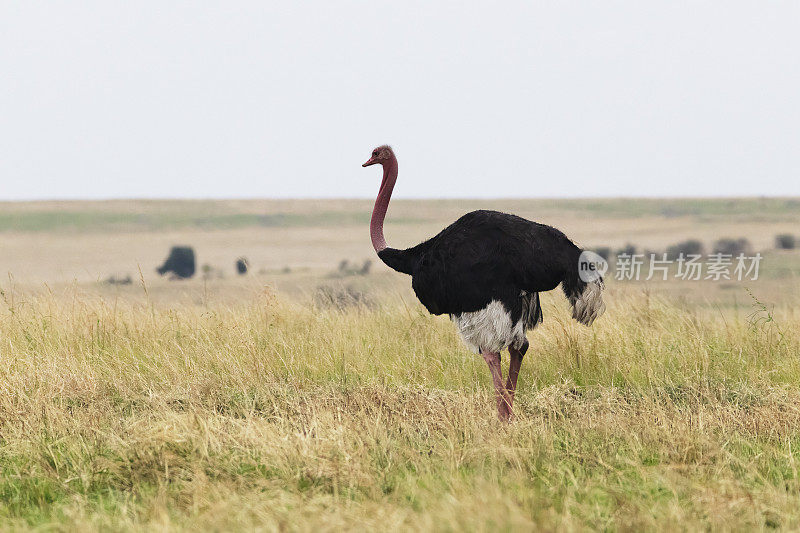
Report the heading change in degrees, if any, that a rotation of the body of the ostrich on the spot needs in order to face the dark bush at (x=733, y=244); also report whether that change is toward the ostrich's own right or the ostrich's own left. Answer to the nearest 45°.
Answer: approximately 90° to the ostrich's own right

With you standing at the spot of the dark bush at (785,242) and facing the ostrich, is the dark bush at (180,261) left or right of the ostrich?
right

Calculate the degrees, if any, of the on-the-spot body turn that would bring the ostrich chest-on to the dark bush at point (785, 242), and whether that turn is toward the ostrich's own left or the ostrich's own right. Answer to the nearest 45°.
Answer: approximately 90° to the ostrich's own right

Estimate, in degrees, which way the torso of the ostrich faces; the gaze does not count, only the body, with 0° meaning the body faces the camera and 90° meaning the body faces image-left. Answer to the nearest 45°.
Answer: approximately 90°
